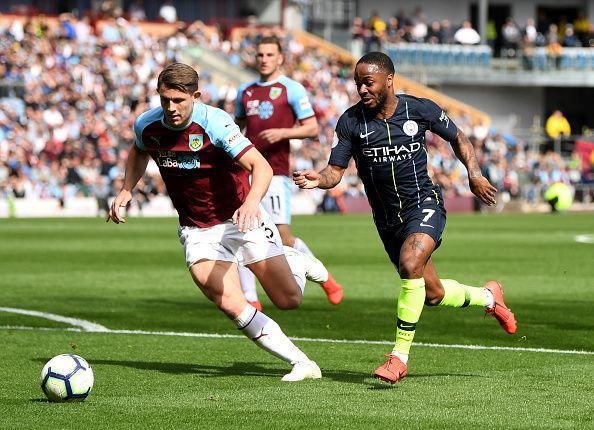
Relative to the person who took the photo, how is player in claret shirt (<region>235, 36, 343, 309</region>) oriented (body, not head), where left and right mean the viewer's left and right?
facing the viewer and to the left of the viewer

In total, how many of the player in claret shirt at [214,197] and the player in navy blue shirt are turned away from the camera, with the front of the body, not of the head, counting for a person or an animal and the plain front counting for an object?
0

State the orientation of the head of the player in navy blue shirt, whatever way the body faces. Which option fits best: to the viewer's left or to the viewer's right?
to the viewer's left

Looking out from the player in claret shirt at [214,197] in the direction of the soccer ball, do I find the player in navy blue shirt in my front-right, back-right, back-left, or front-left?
back-left

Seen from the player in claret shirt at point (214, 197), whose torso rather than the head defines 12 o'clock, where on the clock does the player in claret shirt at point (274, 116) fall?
the player in claret shirt at point (274, 116) is roughly at 5 o'clock from the player in claret shirt at point (214, 197).

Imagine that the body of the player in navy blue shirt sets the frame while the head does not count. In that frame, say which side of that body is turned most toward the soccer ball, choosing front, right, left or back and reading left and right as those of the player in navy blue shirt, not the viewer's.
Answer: front

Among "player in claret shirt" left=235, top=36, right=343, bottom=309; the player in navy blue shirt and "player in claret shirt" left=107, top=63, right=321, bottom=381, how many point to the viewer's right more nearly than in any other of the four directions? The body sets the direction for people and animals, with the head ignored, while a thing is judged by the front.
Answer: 0

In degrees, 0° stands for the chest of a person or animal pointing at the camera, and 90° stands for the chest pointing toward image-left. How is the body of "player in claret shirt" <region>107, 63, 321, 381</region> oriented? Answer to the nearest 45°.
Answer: approximately 45°

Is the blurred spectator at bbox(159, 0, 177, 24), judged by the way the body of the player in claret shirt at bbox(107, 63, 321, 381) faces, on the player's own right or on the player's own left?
on the player's own right

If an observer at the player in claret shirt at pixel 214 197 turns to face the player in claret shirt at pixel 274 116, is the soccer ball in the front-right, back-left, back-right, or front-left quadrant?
back-left

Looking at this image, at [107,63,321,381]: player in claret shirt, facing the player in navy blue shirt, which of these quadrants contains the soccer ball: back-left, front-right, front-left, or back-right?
back-right

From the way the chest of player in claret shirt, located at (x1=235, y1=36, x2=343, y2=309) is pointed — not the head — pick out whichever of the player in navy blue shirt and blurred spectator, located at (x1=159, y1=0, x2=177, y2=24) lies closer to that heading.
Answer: the player in navy blue shirt

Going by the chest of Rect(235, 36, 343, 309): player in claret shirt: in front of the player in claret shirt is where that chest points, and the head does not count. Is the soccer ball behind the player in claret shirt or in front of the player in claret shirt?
in front

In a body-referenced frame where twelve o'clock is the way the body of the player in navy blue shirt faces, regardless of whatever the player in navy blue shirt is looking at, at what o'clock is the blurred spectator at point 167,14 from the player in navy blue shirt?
The blurred spectator is roughly at 4 o'clock from the player in navy blue shirt.

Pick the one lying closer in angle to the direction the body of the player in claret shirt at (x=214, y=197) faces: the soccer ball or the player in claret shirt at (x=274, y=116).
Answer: the soccer ball

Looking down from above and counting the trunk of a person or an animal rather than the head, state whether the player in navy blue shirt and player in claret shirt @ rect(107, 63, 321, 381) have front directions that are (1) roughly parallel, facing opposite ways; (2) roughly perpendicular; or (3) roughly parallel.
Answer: roughly parallel

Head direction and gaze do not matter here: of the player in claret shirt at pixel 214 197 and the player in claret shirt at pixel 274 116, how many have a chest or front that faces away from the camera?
0
